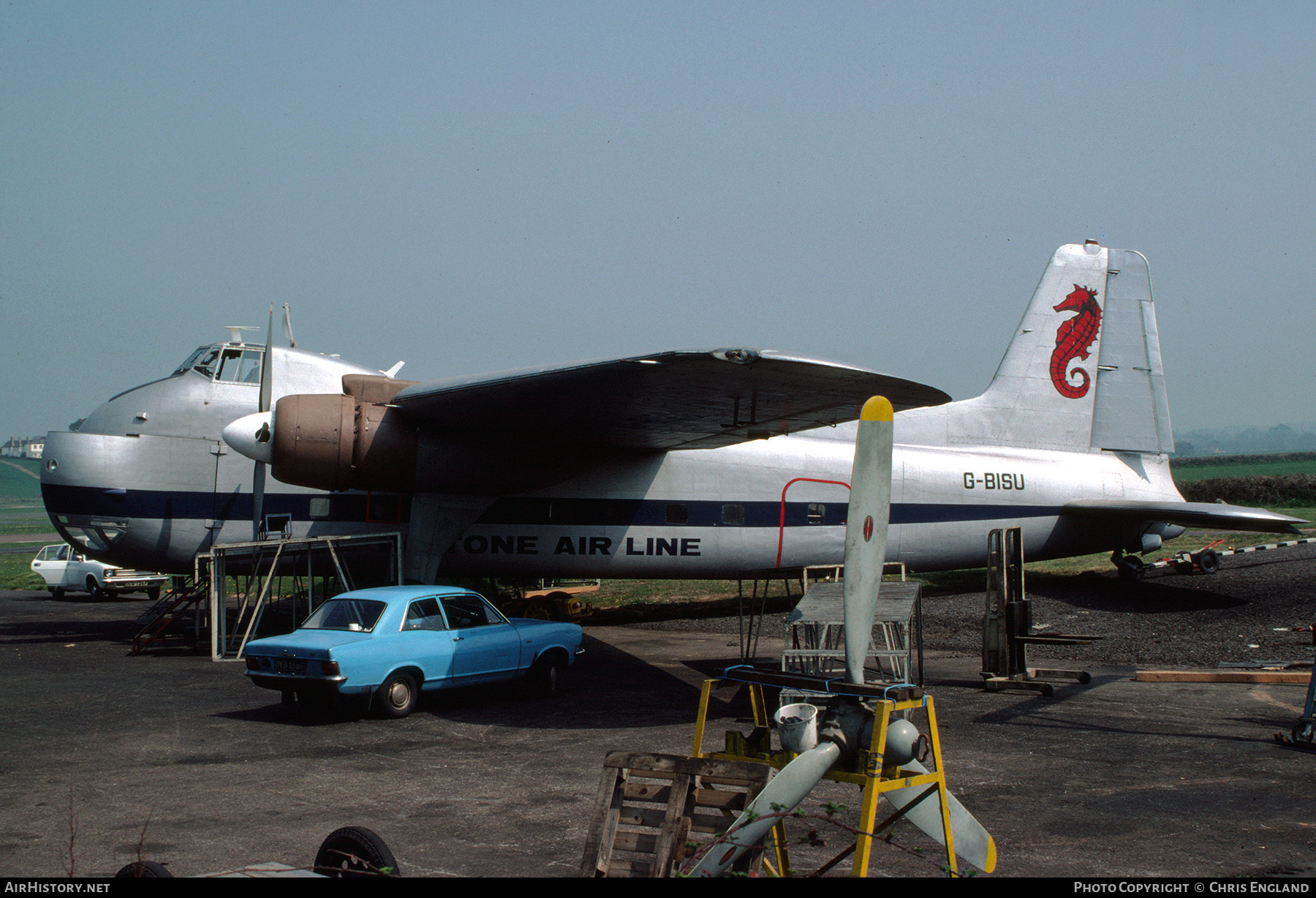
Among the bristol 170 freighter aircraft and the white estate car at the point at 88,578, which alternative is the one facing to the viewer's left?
the bristol 170 freighter aircraft

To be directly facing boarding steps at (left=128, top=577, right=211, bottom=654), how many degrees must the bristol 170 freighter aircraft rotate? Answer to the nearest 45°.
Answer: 0° — it already faces it

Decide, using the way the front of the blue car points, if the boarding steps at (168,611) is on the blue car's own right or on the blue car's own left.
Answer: on the blue car's own left

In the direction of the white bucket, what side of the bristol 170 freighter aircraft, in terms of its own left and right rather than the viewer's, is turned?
left

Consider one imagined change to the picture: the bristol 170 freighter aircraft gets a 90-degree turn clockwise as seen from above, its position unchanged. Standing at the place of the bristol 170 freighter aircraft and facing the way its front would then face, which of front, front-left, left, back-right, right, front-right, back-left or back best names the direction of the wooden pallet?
back

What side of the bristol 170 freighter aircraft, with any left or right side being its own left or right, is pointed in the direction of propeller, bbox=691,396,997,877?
left

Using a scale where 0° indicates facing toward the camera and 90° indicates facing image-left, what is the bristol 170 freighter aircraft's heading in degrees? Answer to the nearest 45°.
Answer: approximately 90°

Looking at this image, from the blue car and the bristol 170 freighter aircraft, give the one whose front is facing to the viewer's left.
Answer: the bristol 170 freighter aircraft

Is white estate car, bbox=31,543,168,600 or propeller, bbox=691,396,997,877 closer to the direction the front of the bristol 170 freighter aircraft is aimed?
the white estate car

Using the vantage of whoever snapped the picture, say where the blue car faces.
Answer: facing away from the viewer and to the right of the viewer
